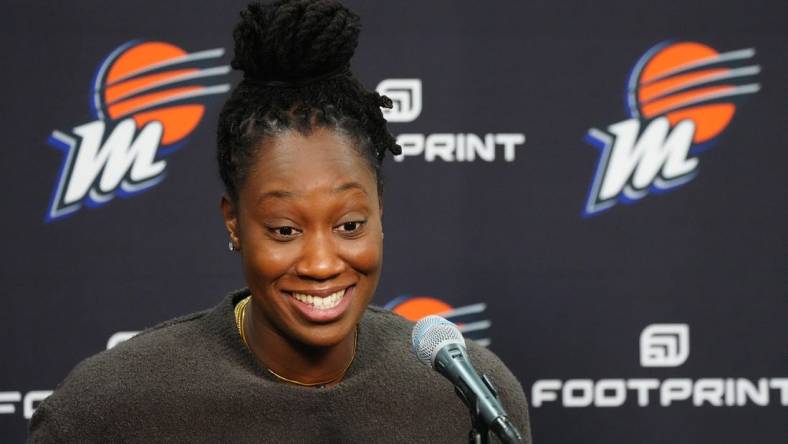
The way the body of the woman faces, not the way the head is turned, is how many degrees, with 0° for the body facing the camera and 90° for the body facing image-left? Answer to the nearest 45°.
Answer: approximately 0°
